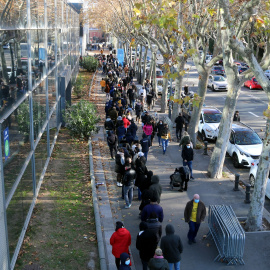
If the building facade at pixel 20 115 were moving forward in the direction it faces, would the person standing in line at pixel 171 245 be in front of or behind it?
in front

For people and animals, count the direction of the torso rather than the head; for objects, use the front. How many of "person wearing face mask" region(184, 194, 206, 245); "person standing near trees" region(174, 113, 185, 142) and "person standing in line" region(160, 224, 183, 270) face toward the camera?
1

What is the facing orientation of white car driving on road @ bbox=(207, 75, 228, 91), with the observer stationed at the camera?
facing the viewer and to the right of the viewer

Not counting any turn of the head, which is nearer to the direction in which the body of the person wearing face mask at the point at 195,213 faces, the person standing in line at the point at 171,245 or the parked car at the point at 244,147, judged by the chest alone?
the person standing in line

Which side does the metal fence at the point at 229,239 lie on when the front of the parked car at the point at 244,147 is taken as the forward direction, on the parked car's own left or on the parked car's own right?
on the parked car's own right

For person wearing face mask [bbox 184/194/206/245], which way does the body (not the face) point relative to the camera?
toward the camera

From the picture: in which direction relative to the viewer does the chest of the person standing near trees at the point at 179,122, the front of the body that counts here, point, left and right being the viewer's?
facing away from the viewer

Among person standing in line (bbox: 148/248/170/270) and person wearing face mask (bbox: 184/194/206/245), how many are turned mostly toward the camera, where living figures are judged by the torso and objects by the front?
1

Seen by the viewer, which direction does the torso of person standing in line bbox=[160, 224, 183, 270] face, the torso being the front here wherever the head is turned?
away from the camera

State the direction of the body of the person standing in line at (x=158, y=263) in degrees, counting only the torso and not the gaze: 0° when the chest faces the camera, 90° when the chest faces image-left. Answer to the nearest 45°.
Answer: approximately 180°

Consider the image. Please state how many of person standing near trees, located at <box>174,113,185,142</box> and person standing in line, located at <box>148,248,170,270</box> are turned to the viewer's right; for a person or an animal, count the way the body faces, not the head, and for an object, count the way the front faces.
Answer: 0

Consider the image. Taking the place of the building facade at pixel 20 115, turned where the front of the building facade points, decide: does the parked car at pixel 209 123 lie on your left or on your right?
on your left

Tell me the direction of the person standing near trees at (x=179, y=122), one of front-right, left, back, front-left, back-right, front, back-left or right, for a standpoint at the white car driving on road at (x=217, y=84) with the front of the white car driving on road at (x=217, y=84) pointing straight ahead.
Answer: front-right

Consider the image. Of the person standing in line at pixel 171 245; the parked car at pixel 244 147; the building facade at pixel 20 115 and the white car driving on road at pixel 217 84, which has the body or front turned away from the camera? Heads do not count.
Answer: the person standing in line

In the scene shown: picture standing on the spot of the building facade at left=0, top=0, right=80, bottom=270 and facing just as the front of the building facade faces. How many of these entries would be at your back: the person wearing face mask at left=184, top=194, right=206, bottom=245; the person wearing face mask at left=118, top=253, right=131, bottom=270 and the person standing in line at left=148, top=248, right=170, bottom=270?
0
